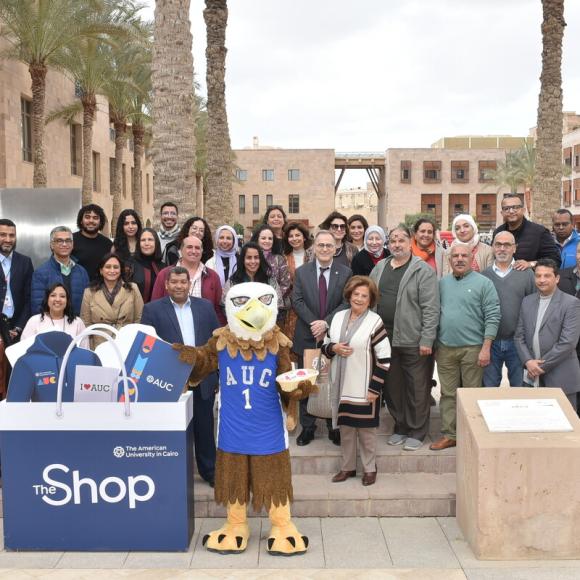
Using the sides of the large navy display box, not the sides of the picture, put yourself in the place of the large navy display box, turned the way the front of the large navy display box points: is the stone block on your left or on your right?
on your left

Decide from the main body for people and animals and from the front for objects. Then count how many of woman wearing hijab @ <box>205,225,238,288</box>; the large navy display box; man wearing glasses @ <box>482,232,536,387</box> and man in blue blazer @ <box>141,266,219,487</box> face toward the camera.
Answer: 4

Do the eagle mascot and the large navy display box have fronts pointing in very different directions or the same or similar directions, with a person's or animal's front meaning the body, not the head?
same or similar directions

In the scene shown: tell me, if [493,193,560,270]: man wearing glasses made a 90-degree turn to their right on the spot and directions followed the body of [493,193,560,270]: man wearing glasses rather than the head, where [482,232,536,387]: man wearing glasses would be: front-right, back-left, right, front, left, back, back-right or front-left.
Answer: back-left

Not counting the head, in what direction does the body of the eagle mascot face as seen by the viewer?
toward the camera

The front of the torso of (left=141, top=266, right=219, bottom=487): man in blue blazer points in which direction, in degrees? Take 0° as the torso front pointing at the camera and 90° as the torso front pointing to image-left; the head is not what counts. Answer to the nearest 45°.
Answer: approximately 0°

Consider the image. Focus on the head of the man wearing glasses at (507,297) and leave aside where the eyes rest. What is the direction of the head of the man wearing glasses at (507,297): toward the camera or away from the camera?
toward the camera

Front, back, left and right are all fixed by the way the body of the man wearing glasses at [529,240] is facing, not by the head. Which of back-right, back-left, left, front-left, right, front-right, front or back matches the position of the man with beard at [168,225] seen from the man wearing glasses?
front-right

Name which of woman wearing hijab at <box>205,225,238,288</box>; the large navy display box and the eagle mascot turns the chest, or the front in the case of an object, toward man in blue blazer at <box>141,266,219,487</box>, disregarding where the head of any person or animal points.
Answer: the woman wearing hijab

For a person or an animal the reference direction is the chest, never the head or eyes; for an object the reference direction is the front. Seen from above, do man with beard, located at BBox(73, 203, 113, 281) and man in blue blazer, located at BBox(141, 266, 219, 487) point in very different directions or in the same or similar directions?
same or similar directions

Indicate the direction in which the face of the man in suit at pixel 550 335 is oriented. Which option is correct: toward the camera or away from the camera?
toward the camera

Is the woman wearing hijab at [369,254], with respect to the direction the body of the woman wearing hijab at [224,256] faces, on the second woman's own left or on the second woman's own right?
on the second woman's own left

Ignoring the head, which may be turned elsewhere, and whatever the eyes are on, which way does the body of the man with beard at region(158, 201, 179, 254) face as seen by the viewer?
toward the camera

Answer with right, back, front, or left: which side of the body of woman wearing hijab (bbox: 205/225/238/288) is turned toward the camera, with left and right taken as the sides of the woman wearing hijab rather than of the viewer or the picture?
front

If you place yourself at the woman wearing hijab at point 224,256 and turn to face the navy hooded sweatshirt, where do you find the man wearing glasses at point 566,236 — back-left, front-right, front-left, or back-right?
back-left
